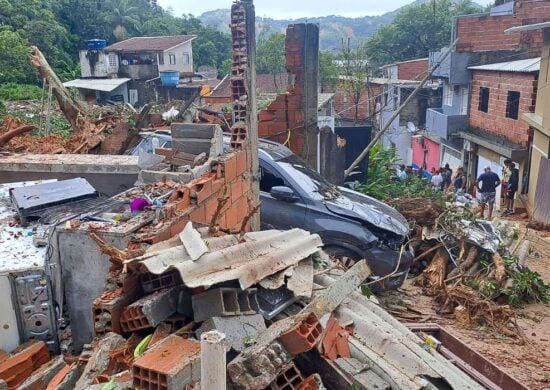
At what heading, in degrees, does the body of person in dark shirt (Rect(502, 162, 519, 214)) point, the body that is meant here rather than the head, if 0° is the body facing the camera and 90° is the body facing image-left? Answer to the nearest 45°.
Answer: approximately 90°

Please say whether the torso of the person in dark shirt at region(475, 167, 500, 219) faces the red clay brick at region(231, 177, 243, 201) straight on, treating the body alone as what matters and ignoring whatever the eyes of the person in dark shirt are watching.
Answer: no
